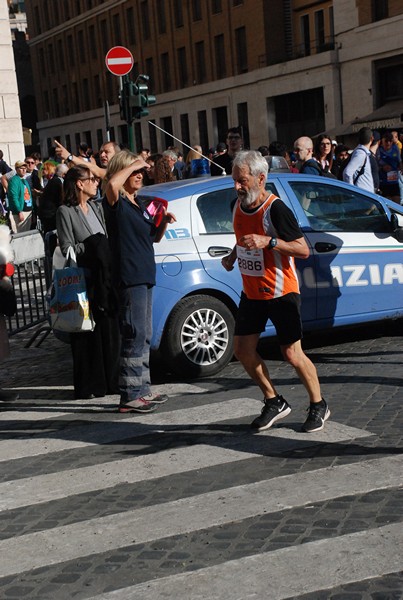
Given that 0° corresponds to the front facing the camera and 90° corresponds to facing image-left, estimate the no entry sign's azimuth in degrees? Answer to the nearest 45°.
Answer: approximately 0°

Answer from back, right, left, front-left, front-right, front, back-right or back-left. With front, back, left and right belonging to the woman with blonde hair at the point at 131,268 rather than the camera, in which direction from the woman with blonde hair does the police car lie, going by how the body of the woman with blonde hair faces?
front-left

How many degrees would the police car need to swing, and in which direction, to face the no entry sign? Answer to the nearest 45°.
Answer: approximately 45° to its left

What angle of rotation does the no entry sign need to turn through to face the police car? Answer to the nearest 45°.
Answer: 0° — it already faces it

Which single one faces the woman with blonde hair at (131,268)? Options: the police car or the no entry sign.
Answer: the no entry sign
